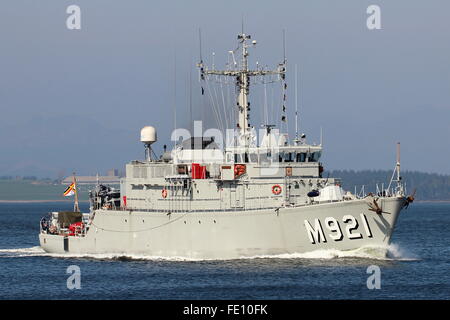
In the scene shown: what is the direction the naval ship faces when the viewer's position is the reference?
facing the viewer and to the right of the viewer
